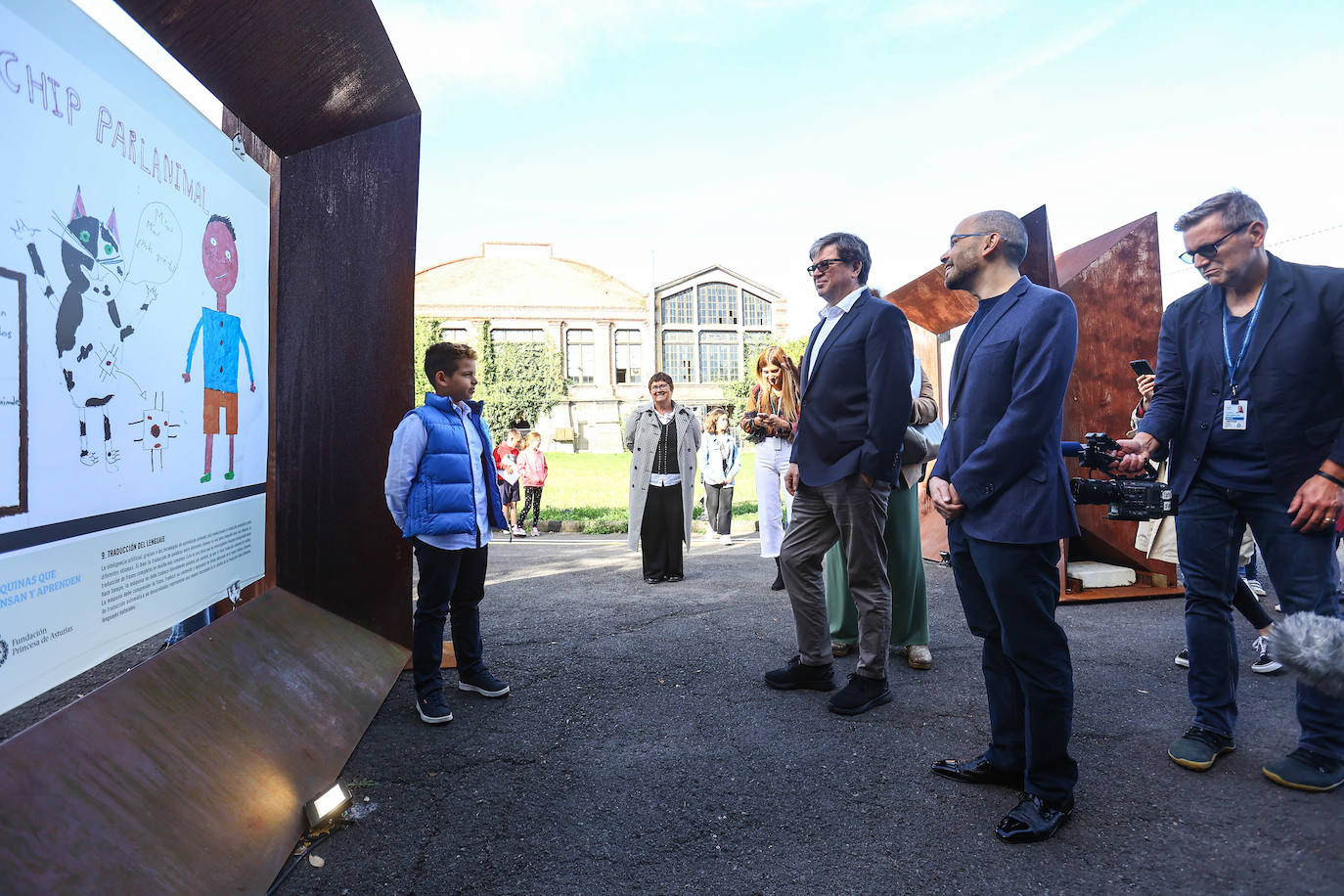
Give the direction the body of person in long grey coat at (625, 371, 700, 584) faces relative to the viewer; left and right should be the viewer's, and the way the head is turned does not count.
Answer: facing the viewer

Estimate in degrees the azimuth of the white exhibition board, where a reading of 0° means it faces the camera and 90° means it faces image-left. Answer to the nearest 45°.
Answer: approximately 315°

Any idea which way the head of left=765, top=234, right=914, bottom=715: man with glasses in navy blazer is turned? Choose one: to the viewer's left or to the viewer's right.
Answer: to the viewer's left

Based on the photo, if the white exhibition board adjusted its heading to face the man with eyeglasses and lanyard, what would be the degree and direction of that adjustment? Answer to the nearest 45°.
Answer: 0° — it already faces them

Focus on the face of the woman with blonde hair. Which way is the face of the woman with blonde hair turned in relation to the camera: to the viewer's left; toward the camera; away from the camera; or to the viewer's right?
toward the camera

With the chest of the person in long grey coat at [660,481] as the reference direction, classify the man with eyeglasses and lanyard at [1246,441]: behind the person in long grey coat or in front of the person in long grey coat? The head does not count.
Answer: in front

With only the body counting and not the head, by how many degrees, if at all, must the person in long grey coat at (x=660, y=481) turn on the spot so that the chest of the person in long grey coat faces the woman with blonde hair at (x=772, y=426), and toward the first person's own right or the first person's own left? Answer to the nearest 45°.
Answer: approximately 45° to the first person's own left

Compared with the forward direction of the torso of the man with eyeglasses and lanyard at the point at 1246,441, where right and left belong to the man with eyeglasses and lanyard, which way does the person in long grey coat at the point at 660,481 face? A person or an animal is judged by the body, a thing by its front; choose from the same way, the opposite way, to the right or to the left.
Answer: to the left

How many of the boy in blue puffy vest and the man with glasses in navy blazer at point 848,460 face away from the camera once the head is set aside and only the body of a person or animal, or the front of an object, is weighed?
0

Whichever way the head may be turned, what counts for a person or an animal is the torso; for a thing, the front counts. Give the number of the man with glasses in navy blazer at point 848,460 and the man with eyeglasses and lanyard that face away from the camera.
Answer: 0

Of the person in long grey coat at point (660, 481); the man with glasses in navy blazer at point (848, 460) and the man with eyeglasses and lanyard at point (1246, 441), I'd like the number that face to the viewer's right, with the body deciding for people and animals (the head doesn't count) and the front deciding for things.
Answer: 0

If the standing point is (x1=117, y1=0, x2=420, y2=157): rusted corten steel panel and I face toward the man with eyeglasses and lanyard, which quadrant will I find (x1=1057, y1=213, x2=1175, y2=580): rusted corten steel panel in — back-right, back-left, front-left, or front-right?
front-left

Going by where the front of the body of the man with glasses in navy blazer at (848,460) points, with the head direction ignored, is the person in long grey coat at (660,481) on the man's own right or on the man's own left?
on the man's own right

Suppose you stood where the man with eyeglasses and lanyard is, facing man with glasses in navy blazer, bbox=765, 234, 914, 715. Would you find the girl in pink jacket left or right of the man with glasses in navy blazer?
right

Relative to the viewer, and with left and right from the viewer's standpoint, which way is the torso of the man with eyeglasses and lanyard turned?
facing the viewer and to the left of the viewer
